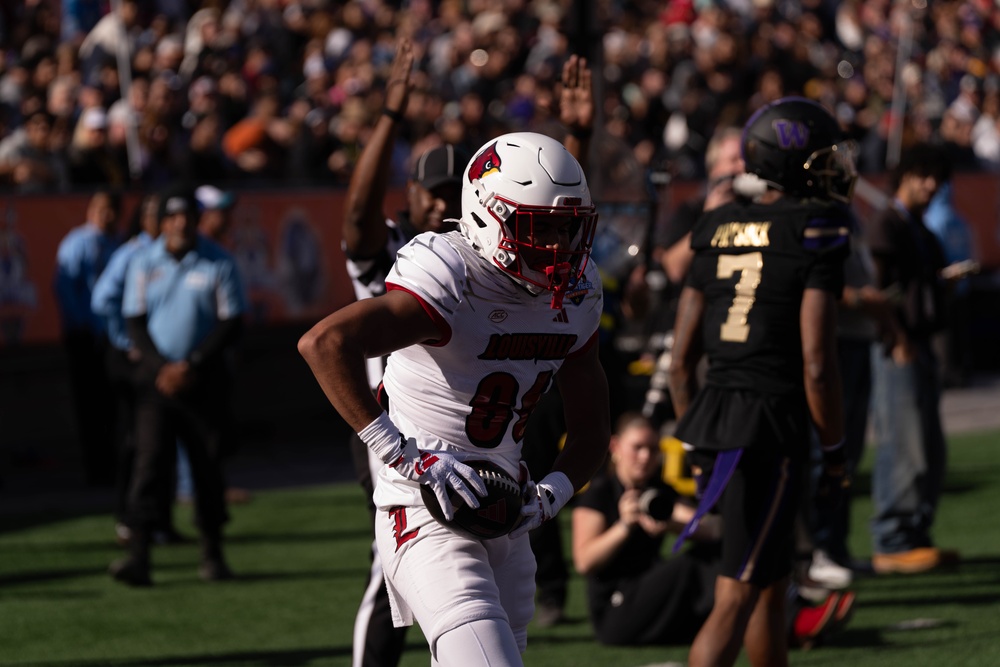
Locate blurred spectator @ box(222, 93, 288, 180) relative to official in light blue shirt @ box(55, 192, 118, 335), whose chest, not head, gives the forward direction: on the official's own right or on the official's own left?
on the official's own left

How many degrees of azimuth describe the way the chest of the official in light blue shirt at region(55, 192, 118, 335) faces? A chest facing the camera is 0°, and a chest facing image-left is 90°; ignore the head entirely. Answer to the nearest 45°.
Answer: approximately 315°

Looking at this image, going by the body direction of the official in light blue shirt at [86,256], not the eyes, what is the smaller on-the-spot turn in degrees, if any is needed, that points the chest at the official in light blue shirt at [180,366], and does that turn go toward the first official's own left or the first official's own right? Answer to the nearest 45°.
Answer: approximately 45° to the first official's own right

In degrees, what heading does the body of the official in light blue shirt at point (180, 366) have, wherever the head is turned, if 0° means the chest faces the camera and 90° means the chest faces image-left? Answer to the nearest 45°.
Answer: approximately 0°

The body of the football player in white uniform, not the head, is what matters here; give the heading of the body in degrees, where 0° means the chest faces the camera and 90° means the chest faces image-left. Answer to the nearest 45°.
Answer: approximately 315°

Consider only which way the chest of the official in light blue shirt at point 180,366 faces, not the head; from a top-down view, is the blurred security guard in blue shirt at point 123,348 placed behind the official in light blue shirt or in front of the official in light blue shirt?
behind

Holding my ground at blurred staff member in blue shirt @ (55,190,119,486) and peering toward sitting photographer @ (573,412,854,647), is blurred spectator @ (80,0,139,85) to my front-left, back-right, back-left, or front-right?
back-left

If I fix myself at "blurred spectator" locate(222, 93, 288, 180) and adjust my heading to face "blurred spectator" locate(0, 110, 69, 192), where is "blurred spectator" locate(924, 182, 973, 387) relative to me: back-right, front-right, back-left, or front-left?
back-left
